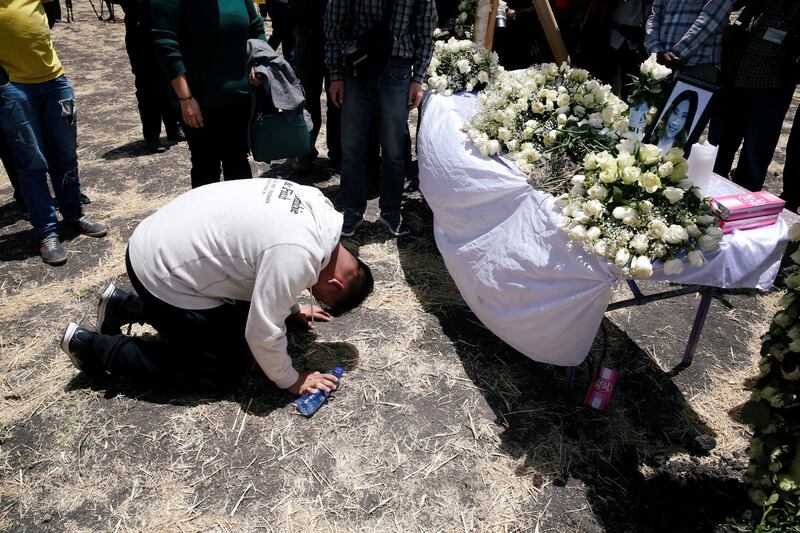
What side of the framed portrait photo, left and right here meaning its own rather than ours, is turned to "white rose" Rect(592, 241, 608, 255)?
front

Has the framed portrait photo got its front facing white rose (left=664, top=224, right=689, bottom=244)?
yes

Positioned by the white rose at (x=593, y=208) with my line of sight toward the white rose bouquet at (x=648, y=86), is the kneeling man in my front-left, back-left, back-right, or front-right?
back-left

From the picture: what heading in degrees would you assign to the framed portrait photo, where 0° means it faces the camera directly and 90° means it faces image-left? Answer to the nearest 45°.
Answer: approximately 0°

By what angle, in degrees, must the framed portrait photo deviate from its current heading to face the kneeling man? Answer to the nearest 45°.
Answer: approximately 45° to its right

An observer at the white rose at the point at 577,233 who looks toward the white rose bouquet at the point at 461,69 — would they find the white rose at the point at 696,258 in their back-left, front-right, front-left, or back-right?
back-right
